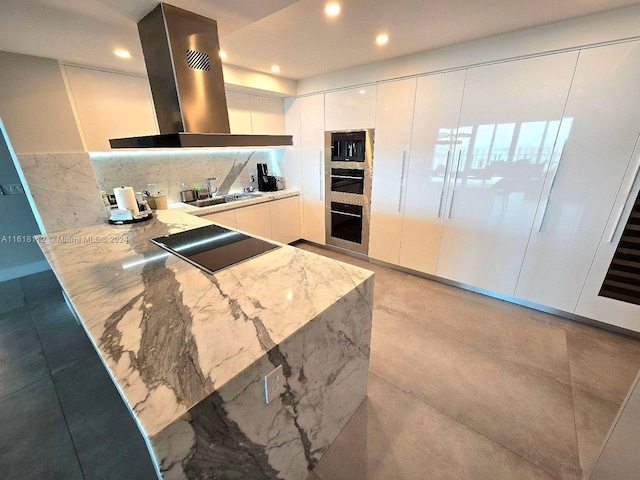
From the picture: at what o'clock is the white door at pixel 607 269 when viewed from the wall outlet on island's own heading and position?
The white door is roughly at 10 o'clock from the wall outlet on island.

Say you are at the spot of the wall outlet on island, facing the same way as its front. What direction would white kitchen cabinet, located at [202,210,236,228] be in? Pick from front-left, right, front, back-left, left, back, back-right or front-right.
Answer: back-left

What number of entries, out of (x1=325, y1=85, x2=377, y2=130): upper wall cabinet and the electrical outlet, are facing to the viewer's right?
0

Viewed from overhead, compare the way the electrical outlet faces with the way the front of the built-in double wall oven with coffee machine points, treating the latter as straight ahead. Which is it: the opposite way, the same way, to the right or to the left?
to the left

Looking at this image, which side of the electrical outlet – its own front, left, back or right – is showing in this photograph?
front

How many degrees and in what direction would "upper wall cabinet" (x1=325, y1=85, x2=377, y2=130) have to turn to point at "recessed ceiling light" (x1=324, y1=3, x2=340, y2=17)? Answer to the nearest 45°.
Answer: approximately 45° to its left

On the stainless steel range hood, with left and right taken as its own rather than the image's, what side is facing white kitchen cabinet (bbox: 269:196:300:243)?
left

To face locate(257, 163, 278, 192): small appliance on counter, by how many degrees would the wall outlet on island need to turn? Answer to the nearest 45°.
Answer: approximately 135° to its left

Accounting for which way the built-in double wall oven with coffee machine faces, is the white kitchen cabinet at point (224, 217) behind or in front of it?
in front

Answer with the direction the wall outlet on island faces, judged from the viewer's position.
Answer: facing the viewer and to the right of the viewer

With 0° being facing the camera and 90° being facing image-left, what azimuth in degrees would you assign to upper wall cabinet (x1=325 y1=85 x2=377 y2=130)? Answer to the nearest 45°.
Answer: approximately 45°

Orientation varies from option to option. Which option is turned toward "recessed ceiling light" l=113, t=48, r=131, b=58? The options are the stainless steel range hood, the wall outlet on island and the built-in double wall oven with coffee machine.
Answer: the built-in double wall oven with coffee machine

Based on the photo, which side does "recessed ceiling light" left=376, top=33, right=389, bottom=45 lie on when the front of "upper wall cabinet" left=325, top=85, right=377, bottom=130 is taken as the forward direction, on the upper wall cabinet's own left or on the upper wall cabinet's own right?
on the upper wall cabinet's own left

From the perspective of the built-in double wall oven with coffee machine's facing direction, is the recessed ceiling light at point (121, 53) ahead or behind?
ahead

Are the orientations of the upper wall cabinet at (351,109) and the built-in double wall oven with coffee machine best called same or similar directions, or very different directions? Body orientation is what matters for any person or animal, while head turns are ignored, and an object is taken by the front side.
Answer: same or similar directions

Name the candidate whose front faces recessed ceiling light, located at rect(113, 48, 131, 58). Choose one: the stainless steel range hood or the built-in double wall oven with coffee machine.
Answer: the built-in double wall oven with coffee machine

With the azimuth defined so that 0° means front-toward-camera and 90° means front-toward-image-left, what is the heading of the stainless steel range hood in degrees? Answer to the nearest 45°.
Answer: approximately 315°
